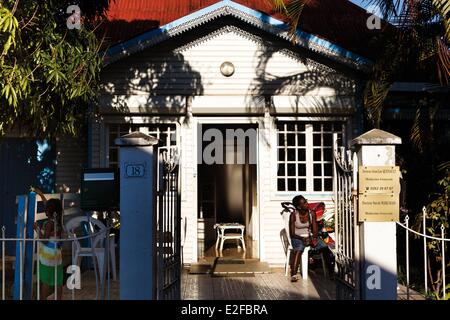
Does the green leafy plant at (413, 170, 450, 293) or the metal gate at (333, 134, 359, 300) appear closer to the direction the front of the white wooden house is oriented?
the metal gate

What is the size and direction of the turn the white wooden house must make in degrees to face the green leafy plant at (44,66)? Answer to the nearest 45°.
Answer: approximately 45° to its right

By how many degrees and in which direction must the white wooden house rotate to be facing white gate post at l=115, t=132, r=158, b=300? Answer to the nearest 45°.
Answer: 0° — it already faces it

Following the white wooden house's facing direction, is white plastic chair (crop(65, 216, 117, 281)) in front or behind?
in front

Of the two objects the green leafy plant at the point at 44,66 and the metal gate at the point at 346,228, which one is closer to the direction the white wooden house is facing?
the metal gate

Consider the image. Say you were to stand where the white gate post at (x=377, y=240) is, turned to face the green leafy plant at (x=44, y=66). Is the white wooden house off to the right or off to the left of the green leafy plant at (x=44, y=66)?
right

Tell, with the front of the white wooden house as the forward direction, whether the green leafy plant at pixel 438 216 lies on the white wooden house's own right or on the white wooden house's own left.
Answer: on the white wooden house's own left

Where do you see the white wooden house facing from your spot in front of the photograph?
facing the viewer

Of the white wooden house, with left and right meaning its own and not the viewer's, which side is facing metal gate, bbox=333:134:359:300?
front

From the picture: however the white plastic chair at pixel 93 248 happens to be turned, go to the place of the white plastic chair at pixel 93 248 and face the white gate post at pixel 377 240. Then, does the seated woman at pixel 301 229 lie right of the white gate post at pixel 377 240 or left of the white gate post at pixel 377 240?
left
